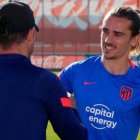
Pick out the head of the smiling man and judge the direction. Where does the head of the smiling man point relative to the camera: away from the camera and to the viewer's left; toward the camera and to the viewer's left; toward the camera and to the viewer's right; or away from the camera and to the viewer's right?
toward the camera and to the viewer's left

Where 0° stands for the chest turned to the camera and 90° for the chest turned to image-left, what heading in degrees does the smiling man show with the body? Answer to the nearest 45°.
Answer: approximately 0°
